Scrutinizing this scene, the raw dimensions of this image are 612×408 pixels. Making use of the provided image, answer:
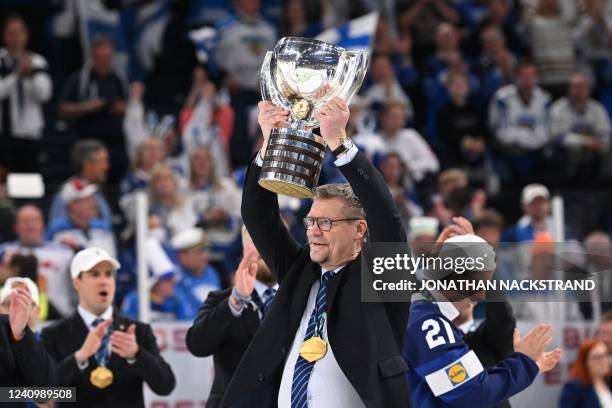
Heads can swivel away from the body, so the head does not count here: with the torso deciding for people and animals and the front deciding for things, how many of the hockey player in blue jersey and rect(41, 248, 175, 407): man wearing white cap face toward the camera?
1

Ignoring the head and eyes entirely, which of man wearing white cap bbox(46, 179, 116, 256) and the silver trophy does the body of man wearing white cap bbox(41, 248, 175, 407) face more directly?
the silver trophy

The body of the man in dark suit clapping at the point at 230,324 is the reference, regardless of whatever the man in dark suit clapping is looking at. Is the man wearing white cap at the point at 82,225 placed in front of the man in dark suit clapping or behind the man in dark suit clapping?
behind

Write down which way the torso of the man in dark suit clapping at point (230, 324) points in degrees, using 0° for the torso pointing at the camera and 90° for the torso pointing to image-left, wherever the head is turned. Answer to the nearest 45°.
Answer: approximately 0°

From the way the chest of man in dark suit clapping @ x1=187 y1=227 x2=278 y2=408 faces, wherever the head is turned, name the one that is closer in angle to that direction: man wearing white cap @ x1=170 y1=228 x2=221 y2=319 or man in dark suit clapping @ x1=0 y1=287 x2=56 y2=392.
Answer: the man in dark suit clapping

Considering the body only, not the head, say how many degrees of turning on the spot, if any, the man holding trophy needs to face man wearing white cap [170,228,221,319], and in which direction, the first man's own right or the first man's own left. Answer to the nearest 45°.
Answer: approximately 135° to the first man's own right

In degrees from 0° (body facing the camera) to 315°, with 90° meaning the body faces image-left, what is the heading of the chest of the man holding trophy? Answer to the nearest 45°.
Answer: approximately 45°
